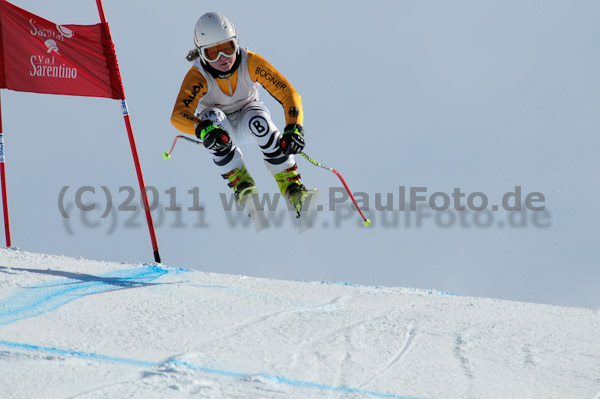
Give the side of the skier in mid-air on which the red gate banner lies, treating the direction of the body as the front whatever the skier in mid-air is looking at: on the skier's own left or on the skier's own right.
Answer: on the skier's own right

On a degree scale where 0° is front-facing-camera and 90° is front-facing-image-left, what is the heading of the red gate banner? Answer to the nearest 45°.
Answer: approximately 0°

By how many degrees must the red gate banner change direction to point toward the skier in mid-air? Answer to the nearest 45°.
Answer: approximately 45° to its left

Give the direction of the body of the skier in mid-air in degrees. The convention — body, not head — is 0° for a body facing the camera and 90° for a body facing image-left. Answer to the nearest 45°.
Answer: approximately 0°

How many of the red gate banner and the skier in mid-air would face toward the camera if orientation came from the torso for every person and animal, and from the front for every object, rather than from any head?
2
